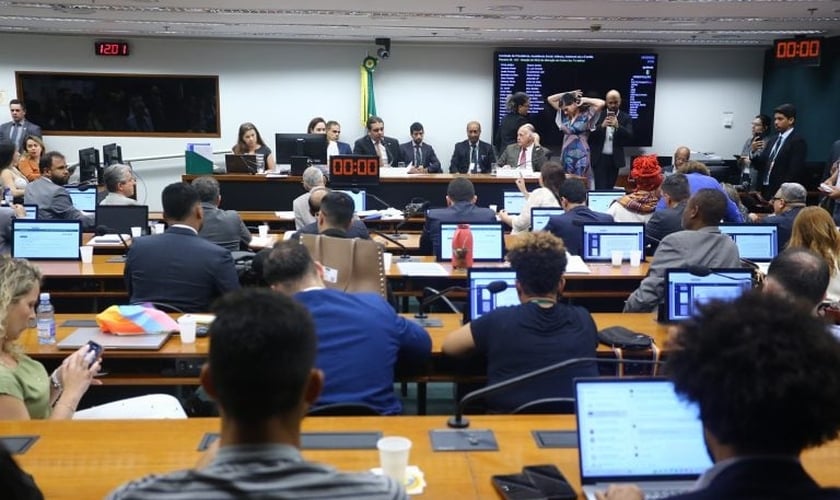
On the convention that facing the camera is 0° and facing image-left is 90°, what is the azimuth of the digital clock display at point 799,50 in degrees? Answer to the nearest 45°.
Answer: approximately 45°

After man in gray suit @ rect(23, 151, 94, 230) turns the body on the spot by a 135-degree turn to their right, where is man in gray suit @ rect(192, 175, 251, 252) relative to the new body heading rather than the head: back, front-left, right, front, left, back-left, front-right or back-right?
left

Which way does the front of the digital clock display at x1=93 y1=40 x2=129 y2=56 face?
toward the camera

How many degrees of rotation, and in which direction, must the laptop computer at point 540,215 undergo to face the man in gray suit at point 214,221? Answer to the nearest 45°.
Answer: approximately 90° to its right

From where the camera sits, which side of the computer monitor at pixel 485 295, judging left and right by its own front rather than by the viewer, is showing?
front

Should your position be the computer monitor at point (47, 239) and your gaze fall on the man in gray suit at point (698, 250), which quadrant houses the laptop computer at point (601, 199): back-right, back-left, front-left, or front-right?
front-left

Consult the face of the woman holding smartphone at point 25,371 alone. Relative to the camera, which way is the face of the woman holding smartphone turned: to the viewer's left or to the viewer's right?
to the viewer's right

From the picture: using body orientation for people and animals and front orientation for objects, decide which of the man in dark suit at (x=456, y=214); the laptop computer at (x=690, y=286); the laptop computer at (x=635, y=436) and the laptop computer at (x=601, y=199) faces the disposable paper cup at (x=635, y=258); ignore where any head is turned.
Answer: the laptop computer at (x=601, y=199)

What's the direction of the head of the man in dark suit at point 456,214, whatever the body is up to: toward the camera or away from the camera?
away from the camera

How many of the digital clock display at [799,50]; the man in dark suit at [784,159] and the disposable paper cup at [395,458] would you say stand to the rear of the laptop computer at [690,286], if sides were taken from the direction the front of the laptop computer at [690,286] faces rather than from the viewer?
2

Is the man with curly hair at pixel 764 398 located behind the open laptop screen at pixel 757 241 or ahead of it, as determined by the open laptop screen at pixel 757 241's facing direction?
ahead

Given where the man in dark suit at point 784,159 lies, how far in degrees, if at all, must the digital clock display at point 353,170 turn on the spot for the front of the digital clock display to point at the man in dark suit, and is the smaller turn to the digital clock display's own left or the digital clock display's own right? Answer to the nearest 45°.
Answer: approximately 90° to the digital clock display's own left

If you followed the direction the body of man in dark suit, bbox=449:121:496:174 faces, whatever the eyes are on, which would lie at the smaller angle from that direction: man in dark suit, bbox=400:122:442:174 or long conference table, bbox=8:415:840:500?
the long conference table

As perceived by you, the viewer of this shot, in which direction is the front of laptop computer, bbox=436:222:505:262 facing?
facing the viewer

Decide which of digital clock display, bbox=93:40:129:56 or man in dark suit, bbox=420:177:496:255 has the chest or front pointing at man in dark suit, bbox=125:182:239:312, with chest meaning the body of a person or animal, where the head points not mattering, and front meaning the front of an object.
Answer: the digital clock display

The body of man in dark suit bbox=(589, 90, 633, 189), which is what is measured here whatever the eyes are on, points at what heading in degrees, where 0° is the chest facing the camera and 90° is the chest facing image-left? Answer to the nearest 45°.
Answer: approximately 0°

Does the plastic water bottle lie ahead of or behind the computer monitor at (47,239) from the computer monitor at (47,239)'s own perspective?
ahead

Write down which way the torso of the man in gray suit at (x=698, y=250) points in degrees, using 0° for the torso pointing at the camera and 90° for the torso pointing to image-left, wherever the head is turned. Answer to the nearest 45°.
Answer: approximately 135°

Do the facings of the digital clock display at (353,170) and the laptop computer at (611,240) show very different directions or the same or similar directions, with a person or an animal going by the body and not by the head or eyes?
same or similar directions
